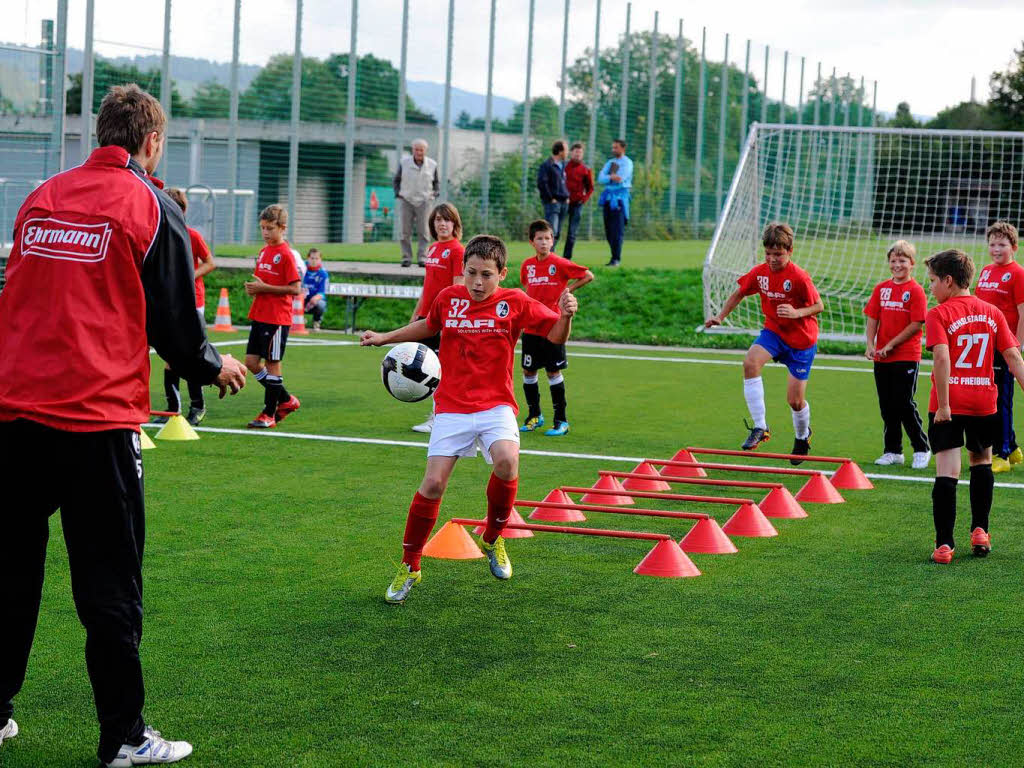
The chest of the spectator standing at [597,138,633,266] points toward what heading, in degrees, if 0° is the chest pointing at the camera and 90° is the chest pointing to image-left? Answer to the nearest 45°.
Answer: approximately 45°

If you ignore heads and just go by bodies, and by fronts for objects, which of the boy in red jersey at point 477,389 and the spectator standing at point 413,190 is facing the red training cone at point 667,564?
the spectator standing

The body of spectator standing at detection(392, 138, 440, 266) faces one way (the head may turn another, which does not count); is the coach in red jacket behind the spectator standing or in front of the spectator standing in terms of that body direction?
in front

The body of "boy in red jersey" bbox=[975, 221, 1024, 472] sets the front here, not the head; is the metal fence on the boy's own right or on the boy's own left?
on the boy's own right

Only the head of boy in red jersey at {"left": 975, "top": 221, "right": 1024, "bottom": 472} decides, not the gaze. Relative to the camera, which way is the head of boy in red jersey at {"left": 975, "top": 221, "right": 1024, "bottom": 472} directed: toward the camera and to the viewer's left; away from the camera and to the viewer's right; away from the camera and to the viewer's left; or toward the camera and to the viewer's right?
toward the camera and to the viewer's left

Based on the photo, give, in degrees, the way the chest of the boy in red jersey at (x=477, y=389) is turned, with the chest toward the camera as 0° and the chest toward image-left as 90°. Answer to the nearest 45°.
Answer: approximately 0°

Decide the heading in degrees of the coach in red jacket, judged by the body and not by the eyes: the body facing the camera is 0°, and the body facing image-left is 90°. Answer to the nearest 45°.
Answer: approximately 225°

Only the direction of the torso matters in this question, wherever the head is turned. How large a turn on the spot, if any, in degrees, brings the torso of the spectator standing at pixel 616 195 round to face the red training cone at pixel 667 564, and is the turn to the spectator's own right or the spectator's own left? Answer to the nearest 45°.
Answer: approximately 45° to the spectator's own left

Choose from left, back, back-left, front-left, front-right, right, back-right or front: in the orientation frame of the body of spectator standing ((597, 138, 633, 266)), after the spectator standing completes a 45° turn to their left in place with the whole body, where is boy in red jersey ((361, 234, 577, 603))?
front

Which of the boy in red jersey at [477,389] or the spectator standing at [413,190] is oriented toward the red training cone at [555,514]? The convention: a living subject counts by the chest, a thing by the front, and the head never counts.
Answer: the spectator standing

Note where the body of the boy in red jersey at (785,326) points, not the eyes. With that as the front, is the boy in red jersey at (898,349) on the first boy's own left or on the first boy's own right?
on the first boy's own left

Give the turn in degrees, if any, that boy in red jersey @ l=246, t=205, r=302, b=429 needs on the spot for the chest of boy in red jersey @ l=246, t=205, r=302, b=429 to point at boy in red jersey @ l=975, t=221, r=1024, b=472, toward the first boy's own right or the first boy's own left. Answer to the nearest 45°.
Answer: approximately 90° to the first boy's own left

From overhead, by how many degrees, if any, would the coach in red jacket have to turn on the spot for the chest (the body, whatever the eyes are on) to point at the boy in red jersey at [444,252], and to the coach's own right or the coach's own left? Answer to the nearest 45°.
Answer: approximately 45° to the coach's own left

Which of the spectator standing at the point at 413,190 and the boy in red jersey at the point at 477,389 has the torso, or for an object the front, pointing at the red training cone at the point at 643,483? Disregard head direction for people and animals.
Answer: the spectator standing

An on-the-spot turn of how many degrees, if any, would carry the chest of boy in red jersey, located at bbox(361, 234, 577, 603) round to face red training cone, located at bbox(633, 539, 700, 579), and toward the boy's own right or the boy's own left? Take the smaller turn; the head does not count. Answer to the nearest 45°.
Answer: approximately 90° to the boy's own left

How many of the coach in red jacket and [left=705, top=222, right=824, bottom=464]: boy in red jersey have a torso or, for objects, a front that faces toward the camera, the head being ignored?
1
